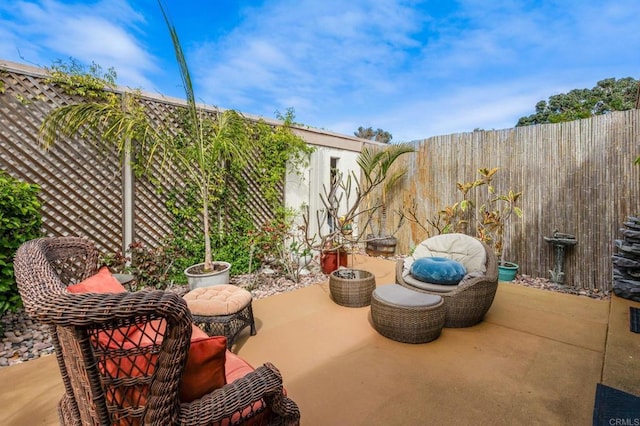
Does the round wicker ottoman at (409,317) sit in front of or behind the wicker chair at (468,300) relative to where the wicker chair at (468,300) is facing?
in front

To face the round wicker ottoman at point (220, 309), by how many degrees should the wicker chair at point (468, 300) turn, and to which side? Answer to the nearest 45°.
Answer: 0° — it already faces it

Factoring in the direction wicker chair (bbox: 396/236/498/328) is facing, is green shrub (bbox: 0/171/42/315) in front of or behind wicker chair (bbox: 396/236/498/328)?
in front

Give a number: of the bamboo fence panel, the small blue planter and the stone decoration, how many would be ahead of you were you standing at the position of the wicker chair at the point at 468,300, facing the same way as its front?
0

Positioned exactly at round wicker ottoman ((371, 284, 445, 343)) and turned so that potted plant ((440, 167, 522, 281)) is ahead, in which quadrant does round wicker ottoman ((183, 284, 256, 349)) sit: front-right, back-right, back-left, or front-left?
back-left

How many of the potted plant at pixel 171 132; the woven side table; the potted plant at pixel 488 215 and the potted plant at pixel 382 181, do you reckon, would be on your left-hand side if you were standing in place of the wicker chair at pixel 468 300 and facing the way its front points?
0

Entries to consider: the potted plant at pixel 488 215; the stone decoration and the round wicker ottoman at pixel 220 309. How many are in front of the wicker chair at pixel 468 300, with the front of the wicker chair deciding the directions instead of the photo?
1

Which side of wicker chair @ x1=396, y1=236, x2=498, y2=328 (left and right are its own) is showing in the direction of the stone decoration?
back

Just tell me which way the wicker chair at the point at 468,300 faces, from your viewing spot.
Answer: facing the viewer and to the left of the viewer

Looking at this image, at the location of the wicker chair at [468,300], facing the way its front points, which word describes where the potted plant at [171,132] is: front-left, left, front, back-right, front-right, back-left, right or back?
front-right

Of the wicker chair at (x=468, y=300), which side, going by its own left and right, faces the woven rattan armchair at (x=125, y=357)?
front

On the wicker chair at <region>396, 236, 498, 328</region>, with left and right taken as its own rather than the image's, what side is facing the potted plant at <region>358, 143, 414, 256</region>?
right

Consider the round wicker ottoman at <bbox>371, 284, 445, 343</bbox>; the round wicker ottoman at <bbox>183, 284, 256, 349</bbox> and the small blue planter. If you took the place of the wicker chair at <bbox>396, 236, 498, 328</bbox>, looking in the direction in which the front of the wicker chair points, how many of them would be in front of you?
2

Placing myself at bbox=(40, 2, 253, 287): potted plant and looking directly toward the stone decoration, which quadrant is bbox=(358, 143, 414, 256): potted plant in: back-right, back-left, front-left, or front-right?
front-left

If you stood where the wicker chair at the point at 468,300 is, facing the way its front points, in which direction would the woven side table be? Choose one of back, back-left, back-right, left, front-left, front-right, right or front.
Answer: front-right

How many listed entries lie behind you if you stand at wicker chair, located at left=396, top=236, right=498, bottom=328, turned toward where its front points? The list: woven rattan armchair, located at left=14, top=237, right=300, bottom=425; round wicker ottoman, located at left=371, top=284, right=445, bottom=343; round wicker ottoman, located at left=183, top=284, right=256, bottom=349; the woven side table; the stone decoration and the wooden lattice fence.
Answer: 1

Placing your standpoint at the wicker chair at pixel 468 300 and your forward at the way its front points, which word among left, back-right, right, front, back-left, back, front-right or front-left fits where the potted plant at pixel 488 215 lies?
back-right
